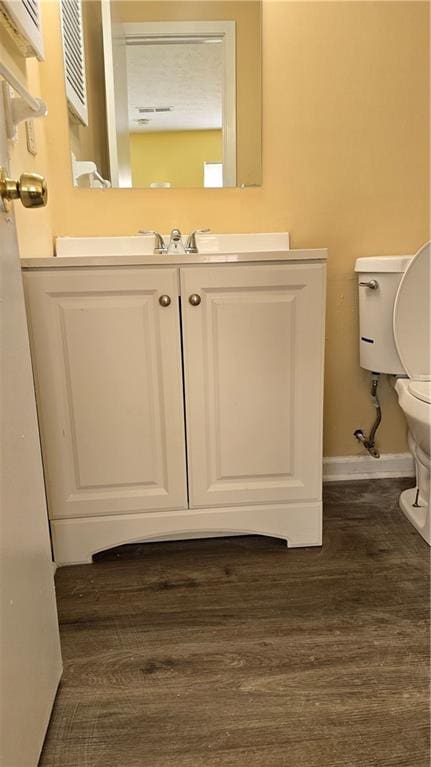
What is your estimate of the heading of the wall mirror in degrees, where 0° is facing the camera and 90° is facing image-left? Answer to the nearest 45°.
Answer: approximately 0°

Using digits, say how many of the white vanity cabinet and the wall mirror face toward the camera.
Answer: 2

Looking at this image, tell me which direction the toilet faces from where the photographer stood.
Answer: facing the viewer and to the right of the viewer

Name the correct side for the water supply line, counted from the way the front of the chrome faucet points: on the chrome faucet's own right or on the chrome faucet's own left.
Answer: on the chrome faucet's own left

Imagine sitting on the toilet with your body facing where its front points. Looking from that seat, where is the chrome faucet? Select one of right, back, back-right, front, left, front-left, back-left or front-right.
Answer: back-right

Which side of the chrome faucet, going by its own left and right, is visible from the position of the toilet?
left

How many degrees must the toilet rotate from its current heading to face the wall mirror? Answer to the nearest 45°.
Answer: approximately 135° to its right

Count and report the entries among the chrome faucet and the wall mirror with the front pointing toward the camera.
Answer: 2

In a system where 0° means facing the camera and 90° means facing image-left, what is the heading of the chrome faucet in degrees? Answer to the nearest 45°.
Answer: approximately 0°
